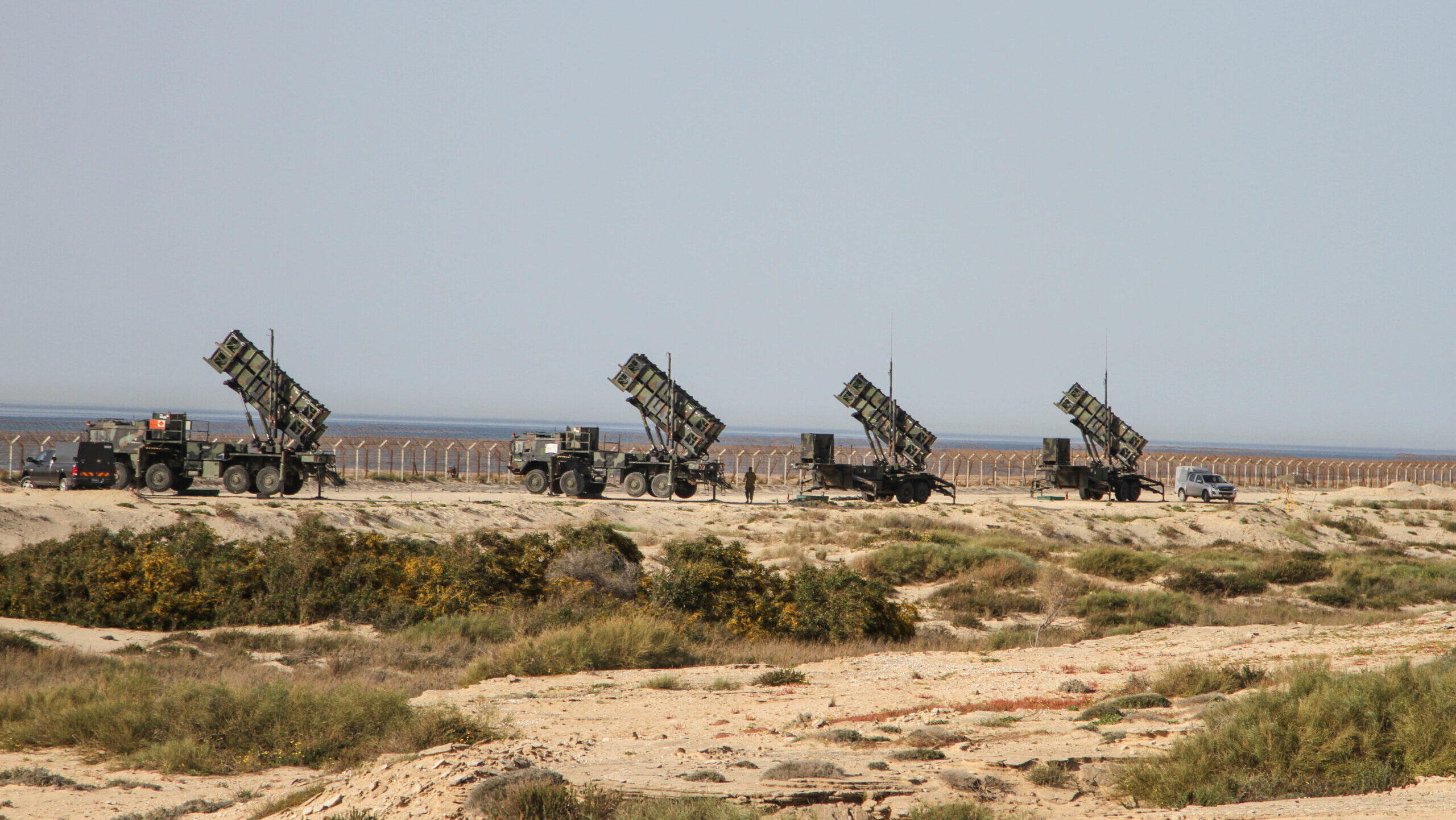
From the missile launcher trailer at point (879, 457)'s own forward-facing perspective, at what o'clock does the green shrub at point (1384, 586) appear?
The green shrub is roughly at 8 o'clock from the missile launcher trailer.

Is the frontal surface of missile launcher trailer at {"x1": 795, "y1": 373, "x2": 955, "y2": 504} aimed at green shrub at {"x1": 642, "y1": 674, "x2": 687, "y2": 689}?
no

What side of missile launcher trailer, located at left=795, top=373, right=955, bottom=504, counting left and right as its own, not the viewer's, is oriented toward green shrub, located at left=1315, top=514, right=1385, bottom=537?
back

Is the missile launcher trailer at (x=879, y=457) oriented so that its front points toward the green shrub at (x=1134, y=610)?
no

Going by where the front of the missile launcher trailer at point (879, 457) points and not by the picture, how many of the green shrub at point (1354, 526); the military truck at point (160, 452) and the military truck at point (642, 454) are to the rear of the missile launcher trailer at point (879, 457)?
1

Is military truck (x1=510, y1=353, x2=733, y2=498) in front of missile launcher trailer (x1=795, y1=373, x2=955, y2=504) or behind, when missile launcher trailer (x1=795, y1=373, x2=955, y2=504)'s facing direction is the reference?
in front

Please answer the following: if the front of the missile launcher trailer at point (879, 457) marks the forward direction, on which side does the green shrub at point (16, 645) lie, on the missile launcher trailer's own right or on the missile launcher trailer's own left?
on the missile launcher trailer's own left

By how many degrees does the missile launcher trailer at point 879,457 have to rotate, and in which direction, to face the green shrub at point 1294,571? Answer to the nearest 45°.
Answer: approximately 135° to its left

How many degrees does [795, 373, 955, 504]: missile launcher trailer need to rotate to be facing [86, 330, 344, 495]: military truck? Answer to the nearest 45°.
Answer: approximately 45° to its left

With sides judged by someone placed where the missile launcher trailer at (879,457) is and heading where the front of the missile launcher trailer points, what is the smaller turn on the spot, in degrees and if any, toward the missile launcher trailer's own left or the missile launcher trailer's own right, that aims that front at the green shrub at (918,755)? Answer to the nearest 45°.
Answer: approximately 90° to the missile launcher trailer's own left

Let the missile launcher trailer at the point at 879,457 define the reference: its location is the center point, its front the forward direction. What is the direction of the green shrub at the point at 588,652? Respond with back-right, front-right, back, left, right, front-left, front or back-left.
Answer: left

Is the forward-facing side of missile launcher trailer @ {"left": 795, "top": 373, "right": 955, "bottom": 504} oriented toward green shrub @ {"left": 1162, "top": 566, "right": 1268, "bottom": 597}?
no

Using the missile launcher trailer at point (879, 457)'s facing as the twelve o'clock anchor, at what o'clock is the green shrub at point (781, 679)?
The green shrub is roughly at 9 o'clock from the missile launcher trailer.

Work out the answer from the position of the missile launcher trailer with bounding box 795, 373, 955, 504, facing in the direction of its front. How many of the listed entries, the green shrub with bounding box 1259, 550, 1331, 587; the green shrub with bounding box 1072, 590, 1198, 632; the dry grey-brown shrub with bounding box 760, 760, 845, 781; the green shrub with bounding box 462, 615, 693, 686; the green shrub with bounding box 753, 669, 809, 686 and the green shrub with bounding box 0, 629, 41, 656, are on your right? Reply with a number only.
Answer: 0

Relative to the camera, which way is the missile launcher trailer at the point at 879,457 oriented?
to the viewer's left

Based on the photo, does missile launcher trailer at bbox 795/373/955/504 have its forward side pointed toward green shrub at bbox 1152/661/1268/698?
no
